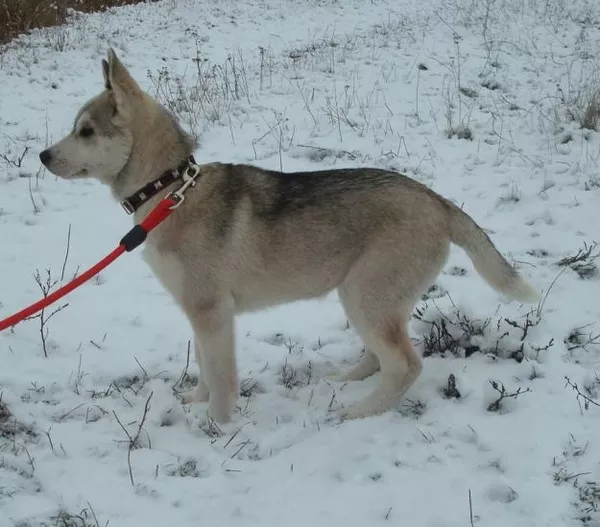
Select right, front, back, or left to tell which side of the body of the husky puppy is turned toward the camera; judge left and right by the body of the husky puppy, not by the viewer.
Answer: left
